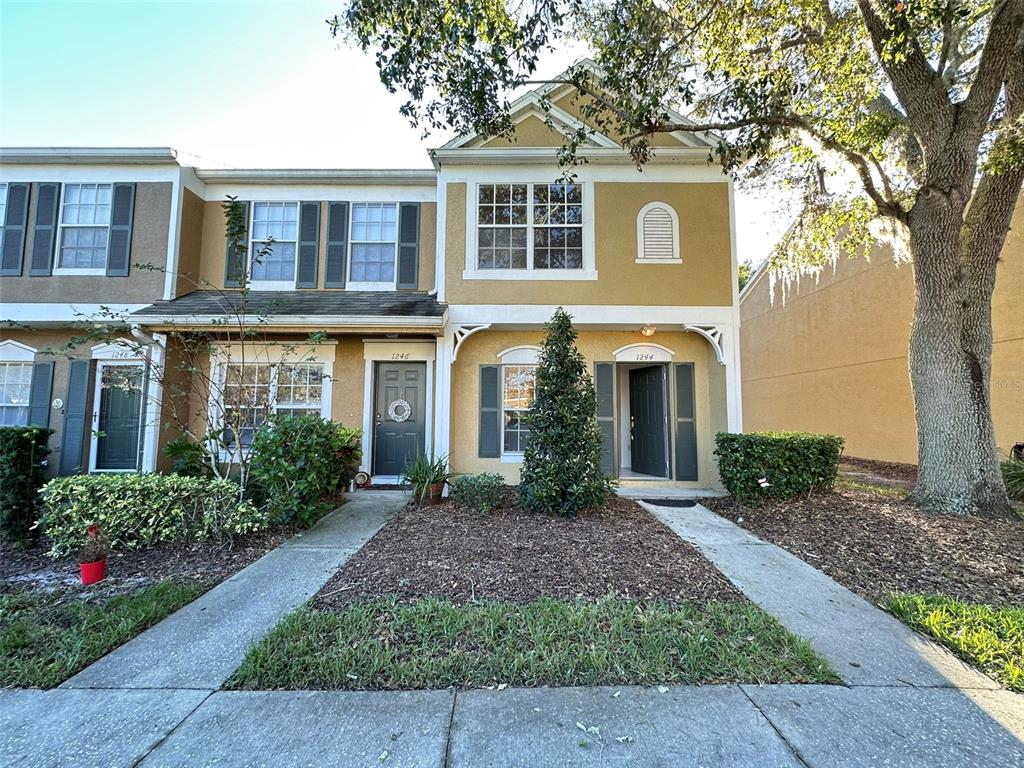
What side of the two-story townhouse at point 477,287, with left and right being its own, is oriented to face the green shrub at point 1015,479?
left

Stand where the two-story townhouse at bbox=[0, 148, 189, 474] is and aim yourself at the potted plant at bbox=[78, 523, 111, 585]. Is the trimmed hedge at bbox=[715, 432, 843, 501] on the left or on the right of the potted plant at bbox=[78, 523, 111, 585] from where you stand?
left

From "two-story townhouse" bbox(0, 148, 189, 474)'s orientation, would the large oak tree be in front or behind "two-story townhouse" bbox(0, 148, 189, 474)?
in front

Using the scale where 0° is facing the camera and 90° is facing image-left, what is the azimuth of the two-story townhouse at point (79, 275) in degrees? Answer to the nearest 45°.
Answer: approximately 0°

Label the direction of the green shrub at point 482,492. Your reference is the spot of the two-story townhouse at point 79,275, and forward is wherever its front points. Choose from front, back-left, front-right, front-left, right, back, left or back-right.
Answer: front-left

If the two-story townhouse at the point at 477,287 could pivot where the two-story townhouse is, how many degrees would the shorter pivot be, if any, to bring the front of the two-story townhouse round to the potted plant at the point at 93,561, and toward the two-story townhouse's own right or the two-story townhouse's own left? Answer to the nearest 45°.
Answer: approximately 45° to the two-story townhouse's own right

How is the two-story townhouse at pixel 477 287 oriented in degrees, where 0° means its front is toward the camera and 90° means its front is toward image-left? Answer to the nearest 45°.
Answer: approximately 0°

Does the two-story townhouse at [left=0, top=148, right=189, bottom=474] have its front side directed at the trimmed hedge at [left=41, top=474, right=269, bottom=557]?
yes

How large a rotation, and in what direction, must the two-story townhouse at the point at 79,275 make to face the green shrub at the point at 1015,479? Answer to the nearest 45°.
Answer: approximately 45° to its left

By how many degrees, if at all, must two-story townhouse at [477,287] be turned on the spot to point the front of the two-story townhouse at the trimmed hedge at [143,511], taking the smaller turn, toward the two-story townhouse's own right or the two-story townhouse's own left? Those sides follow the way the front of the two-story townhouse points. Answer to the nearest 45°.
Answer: approximately 45° to the two-story townhouse's own right

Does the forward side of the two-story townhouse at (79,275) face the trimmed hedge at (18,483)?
yes

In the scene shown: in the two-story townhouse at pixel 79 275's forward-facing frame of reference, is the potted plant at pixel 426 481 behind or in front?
in front
